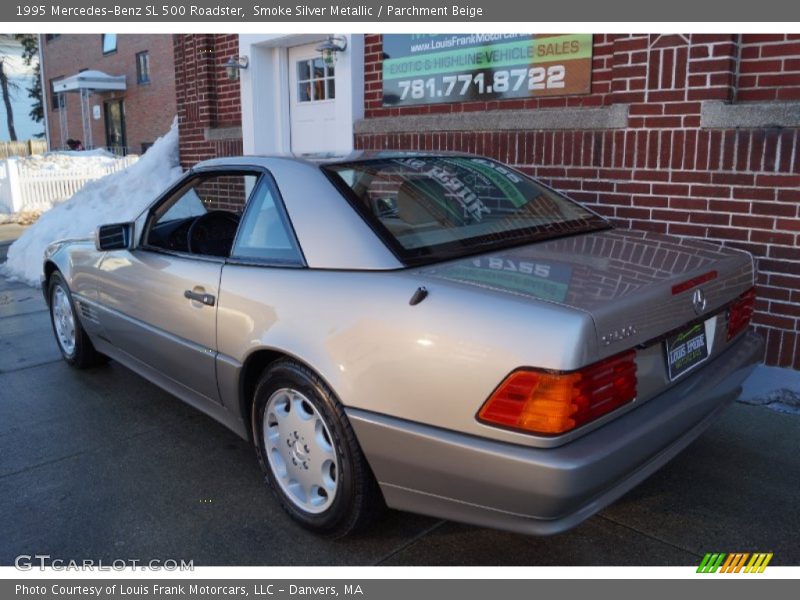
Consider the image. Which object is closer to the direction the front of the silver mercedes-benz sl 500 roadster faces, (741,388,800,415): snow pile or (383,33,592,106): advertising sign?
the advertising sign

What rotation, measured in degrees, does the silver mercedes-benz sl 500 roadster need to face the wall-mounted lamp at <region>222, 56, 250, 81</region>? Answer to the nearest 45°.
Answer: approximately 45° to its right

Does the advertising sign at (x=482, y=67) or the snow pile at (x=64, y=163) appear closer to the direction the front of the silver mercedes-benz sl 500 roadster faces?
the snow pile

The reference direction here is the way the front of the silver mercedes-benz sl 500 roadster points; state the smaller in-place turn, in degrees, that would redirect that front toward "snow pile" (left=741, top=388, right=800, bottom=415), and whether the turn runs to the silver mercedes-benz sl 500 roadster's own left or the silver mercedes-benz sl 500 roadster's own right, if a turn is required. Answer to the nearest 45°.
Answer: approximately 90° to the silver mercedes-benz sl 500 roadster's own right

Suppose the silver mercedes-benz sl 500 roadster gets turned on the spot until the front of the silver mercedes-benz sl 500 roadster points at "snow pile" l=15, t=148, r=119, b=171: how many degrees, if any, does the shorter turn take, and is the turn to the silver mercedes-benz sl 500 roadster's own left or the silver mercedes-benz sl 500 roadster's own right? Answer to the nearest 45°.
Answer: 0° — it already faces it

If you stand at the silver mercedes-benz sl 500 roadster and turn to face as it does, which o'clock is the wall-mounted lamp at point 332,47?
The wall-mounted lamp is roughly at 1 o'clock from the silver mercedes-benz sl 500 roadster.

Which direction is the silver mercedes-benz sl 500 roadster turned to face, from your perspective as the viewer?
facing away from the viewer and to the left of the viewer
